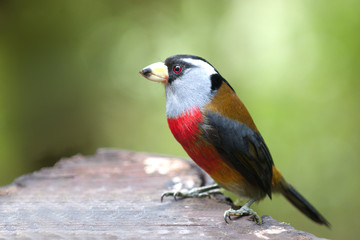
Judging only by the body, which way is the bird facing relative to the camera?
to the viewer's left
